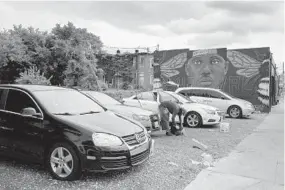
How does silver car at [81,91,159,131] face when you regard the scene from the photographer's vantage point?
facing the viewer and to the right of the viewer

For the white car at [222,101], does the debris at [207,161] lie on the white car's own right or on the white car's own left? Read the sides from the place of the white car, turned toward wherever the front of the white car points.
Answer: on the white car's own right

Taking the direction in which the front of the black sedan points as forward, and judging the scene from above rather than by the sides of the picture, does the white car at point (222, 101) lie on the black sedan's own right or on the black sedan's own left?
on the black sedan's own left

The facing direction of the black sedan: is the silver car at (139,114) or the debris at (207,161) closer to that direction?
the debris

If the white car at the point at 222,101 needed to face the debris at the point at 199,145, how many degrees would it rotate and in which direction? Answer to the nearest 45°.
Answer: approximately 90° to its right

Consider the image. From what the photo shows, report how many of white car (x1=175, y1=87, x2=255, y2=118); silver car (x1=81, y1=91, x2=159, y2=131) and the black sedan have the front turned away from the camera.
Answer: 0

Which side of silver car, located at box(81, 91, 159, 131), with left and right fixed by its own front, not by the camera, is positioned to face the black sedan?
right

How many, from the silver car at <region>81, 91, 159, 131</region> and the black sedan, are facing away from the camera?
0

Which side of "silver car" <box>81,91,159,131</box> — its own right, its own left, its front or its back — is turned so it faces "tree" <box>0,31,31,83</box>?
back

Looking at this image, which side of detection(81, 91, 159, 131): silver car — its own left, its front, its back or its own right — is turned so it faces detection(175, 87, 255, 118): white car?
left

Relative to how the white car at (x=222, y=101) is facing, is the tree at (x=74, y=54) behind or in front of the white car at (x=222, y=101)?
behind

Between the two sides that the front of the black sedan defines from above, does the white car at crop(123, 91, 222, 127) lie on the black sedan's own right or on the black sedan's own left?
on the black sedan's own left

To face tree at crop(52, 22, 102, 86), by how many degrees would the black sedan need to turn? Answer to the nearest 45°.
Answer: approximately 135° to its left

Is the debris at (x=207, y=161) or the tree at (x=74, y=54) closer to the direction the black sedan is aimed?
the debris

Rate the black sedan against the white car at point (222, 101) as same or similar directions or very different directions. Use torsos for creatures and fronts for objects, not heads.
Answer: same or similar directions

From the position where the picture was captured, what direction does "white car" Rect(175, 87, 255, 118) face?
facing to the right of the viewer
